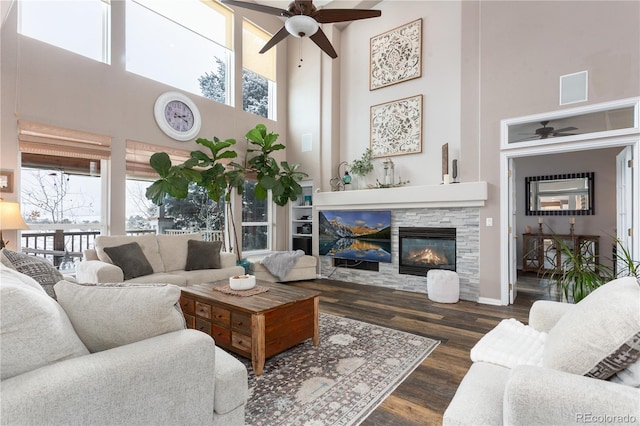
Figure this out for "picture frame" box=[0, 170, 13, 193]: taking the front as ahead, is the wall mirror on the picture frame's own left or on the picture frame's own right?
on the picture frame's own left

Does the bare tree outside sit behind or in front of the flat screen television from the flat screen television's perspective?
in front

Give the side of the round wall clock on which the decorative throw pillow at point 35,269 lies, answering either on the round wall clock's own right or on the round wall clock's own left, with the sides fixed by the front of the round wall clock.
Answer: on the round wall clock's own right

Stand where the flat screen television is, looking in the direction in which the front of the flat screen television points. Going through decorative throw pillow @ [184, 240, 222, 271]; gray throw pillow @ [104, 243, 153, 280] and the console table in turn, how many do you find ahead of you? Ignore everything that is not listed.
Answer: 2

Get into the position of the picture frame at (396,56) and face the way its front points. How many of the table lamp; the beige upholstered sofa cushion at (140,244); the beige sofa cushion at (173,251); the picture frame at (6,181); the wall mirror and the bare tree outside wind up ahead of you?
5

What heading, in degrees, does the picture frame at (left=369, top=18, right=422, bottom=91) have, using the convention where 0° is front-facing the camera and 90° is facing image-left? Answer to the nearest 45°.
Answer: approximately 45°

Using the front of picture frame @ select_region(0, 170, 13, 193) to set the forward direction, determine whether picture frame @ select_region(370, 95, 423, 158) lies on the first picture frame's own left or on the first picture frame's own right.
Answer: on the first picture frame's own left

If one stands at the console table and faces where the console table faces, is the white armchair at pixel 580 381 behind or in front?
in front
